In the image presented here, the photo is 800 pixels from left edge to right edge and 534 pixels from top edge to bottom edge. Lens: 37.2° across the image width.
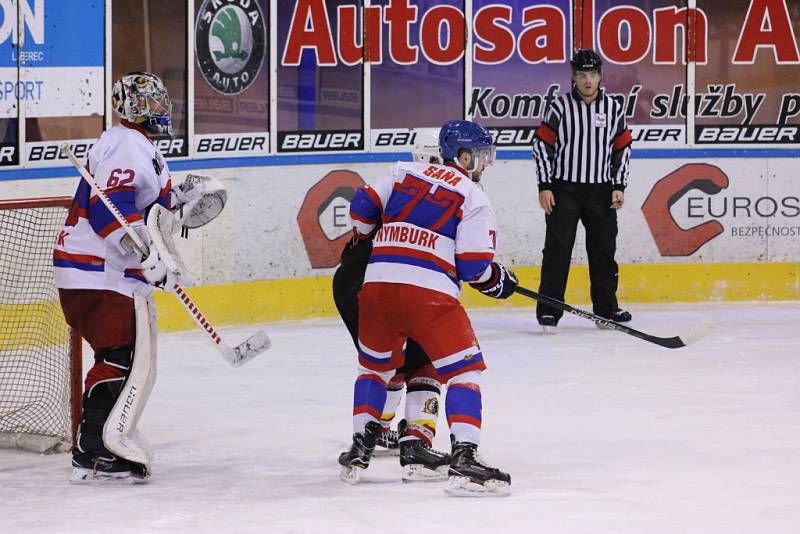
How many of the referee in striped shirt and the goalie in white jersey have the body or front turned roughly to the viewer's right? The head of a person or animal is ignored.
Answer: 1

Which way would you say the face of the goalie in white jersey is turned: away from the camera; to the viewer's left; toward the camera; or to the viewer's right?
to the viewer's right

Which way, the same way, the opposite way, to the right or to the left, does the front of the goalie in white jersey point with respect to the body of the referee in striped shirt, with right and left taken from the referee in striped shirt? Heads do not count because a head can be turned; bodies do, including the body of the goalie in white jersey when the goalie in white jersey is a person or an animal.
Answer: to the left

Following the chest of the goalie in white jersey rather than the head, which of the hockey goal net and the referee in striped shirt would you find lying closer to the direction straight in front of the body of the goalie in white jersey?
the referee in striped shirt

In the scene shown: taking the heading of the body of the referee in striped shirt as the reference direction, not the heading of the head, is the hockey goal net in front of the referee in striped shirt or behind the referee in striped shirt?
in front

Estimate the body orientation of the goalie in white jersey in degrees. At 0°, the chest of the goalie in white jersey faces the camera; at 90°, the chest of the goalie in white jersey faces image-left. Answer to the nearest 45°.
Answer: approximately 270°

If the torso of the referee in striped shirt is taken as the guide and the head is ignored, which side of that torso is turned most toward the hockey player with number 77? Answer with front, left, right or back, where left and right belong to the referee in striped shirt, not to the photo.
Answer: front

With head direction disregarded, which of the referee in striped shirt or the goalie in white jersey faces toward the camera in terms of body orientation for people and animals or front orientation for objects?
the referee in striped shirt

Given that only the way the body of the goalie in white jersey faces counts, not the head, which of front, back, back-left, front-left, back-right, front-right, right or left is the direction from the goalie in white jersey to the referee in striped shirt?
front-left

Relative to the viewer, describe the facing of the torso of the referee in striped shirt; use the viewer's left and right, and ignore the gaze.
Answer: facing the viewer

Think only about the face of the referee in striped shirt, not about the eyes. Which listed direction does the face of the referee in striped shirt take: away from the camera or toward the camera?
toward the camera

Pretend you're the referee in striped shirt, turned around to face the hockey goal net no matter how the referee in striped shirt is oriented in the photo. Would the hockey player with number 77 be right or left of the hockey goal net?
left

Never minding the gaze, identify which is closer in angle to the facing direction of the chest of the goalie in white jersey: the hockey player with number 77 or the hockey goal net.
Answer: the hockey player with number 77

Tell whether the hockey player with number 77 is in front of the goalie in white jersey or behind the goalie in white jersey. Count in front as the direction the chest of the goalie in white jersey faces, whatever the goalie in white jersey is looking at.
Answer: in front
